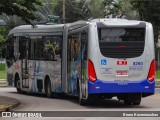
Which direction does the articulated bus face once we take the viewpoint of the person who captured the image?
facing away from the viewer and to the left of the viewer
